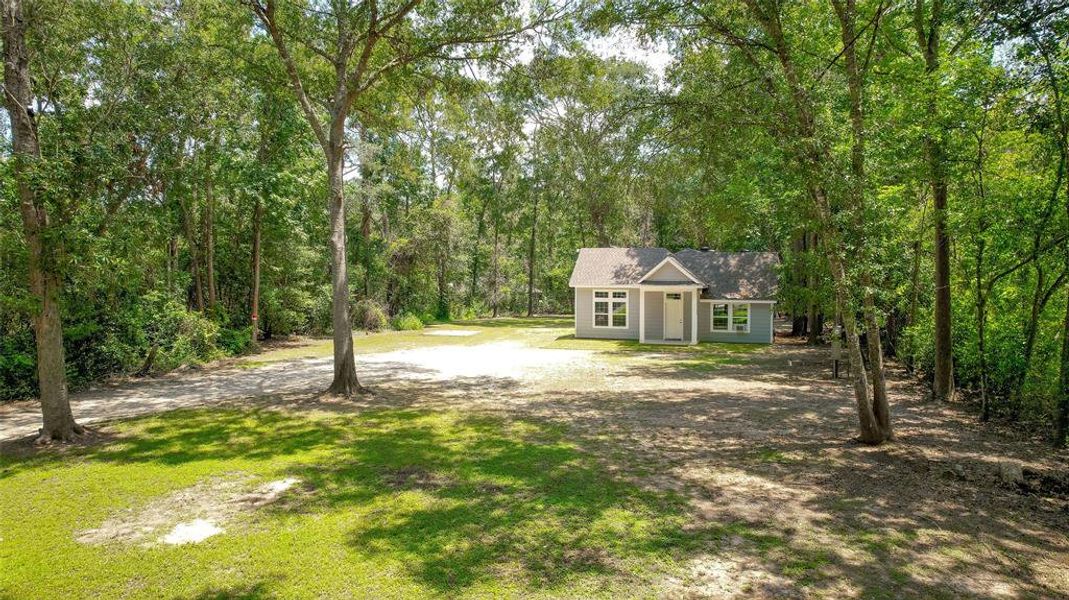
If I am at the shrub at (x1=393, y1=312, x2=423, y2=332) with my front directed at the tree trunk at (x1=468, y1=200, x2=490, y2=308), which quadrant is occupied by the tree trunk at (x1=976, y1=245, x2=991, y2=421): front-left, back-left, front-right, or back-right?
back-right

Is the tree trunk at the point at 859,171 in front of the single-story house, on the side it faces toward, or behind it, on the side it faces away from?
in front

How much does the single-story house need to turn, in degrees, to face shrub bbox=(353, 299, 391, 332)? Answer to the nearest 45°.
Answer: approximately 90° to its right

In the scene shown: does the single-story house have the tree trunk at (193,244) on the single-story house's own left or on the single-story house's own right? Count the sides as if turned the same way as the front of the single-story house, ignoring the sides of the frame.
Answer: on the single-story house's own right

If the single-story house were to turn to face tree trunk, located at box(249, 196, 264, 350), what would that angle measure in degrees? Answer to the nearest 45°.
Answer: approximately 45° to its right

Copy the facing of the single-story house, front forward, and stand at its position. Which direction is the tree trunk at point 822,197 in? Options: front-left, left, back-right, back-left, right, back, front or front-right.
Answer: front

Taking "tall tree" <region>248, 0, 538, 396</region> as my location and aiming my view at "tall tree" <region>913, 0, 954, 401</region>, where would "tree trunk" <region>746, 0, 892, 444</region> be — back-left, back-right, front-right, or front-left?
front-right

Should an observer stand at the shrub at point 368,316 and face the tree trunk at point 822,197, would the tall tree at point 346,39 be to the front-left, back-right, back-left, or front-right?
front-right

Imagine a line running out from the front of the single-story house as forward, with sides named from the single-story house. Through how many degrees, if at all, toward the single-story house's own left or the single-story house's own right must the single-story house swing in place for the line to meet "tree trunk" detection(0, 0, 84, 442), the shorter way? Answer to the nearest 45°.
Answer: approximately 45° to the single-story house's own right

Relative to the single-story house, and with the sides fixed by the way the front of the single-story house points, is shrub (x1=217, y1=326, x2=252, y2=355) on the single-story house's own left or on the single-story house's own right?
on the single-story house's own right

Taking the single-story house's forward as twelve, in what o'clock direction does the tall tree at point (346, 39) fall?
The tall tree is roughly at 1 o'clock from the single-story house.

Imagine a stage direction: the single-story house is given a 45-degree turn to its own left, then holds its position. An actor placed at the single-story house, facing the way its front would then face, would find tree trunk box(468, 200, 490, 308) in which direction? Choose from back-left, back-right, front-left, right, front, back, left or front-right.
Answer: back

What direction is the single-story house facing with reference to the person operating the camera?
facing the viewer

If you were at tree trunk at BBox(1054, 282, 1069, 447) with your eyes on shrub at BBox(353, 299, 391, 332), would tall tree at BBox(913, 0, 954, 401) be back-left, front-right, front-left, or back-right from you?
front-right

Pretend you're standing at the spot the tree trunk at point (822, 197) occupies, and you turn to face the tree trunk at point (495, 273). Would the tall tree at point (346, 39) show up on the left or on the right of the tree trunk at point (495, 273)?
left
